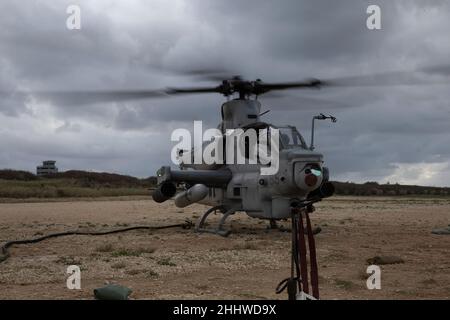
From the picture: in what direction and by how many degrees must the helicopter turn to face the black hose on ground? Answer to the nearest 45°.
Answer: approximately 135° to its right

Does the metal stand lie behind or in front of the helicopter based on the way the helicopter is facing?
in front

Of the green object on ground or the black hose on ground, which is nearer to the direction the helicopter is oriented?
the green object on ground

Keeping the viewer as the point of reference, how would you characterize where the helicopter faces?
facing the viewer and to the right of the viewer

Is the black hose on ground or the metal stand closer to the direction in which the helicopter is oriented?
the metal stand

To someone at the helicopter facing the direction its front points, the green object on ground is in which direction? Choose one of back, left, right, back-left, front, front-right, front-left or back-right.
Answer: front-right
